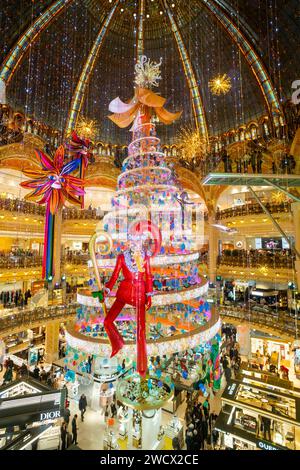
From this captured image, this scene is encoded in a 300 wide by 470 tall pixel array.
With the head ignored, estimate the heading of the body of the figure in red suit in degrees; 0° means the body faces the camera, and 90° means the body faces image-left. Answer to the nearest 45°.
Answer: approximately 0°

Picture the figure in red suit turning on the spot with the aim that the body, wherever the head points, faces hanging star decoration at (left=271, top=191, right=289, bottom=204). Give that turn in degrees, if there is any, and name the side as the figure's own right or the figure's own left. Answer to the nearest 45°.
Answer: approximately 135° to the figure's own left

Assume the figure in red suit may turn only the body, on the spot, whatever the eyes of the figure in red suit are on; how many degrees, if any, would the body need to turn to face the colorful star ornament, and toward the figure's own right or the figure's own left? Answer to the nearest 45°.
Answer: approximately 135° to the figure's own right

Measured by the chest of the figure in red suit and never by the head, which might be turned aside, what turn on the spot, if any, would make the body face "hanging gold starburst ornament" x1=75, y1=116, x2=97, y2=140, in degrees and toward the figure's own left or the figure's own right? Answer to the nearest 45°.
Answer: approximately 180°
